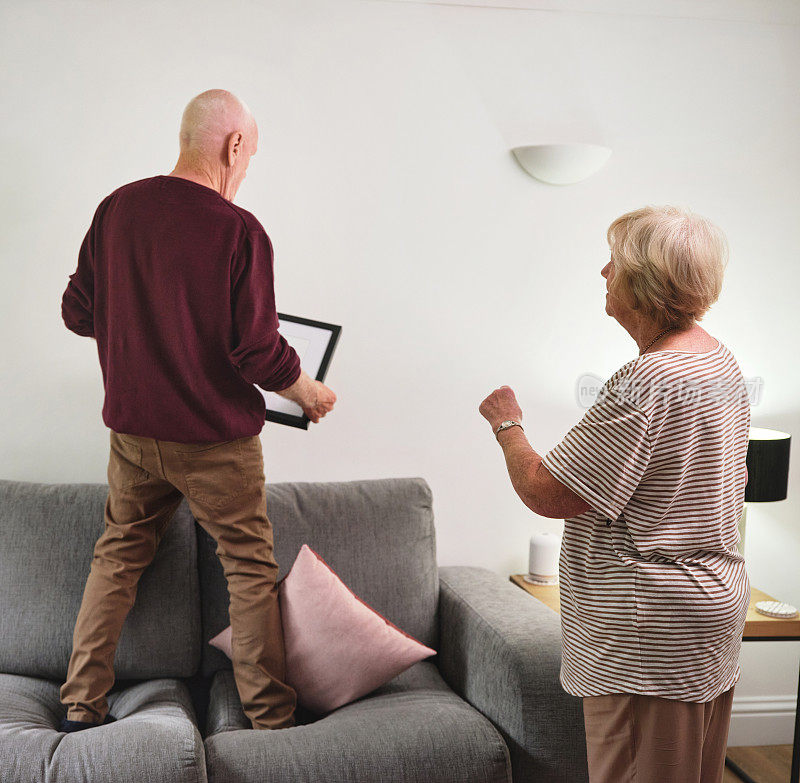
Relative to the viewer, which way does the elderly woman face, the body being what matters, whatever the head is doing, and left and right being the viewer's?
facing away from the viewer and to the left of the viewer

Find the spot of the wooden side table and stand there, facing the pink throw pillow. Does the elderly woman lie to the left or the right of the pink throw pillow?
left

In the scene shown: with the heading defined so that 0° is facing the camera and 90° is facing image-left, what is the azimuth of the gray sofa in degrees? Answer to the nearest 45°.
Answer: approximately 0°

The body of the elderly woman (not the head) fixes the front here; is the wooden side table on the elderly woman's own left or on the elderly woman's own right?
on the elderly woman's own right

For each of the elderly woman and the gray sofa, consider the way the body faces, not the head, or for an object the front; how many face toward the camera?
1

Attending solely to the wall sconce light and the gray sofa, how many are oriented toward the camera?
2

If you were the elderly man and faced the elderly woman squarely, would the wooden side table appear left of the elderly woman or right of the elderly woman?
left

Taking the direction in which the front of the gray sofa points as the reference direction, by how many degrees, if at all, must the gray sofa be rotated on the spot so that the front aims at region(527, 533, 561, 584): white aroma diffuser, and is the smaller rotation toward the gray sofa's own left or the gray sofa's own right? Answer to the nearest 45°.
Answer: approximately 135° to the gray sofa's own left

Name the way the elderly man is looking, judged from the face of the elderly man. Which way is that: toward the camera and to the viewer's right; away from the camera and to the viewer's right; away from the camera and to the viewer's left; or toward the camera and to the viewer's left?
away from the camera and to the viewer's right

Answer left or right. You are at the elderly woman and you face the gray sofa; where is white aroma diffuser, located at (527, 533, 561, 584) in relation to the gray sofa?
right

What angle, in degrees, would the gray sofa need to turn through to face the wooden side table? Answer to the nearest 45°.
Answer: approximately 90° to its left
